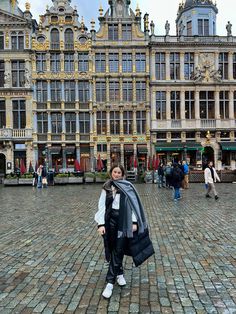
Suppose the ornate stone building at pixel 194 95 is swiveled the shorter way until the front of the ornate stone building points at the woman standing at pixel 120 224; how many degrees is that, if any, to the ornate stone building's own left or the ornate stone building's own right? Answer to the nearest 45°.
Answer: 0° — it already faces them

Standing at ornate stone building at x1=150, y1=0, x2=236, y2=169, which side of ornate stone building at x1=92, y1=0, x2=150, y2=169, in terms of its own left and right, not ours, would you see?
left

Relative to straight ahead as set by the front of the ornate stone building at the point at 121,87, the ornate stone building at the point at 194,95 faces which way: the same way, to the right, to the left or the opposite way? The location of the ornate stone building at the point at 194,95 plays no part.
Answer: the same way

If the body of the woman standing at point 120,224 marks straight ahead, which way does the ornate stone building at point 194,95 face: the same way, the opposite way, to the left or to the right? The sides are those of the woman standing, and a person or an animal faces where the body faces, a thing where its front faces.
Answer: the same way

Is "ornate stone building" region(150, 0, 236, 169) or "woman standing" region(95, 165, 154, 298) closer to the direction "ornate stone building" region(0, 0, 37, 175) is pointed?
the woman standing

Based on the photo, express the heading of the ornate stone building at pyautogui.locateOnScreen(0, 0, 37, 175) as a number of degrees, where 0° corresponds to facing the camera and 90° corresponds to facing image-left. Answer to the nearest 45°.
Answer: approximately 0°

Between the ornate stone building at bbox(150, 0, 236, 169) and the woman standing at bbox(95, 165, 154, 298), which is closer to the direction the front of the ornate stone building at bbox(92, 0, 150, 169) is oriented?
the woman standing

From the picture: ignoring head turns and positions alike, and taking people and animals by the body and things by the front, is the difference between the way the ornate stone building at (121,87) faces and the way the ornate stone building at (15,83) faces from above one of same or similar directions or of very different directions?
same or similar directions

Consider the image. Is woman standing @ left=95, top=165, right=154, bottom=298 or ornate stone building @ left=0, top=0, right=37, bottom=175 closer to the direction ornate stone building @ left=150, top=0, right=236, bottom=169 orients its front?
the woman standing

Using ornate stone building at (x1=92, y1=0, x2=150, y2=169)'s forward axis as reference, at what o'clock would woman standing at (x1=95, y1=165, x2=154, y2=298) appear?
The woman standing is roughly at 12 o'clock from the ornate stone building.

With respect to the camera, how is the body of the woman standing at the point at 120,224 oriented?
toward the camera

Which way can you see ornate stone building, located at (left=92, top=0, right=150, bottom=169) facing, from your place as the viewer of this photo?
facing the viewer
